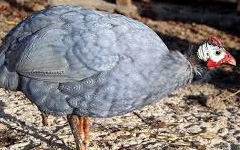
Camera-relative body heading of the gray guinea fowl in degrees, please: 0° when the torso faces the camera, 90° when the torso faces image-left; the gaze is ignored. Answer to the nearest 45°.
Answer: approximately 270°
